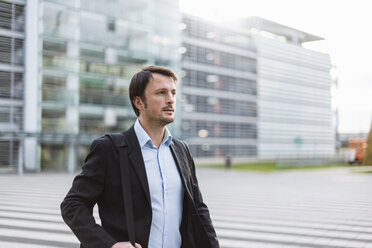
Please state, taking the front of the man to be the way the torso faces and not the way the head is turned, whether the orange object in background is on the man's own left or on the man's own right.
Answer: on the man's own left

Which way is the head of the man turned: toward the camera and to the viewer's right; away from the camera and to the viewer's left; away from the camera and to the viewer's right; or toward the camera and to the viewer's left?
toward the camera and to the viewer's right

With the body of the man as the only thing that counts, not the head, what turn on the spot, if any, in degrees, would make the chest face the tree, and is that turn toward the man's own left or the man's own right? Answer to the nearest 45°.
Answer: approximately 90° to the man's own left

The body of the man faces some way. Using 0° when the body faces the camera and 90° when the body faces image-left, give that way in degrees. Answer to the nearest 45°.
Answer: approximately 315°
